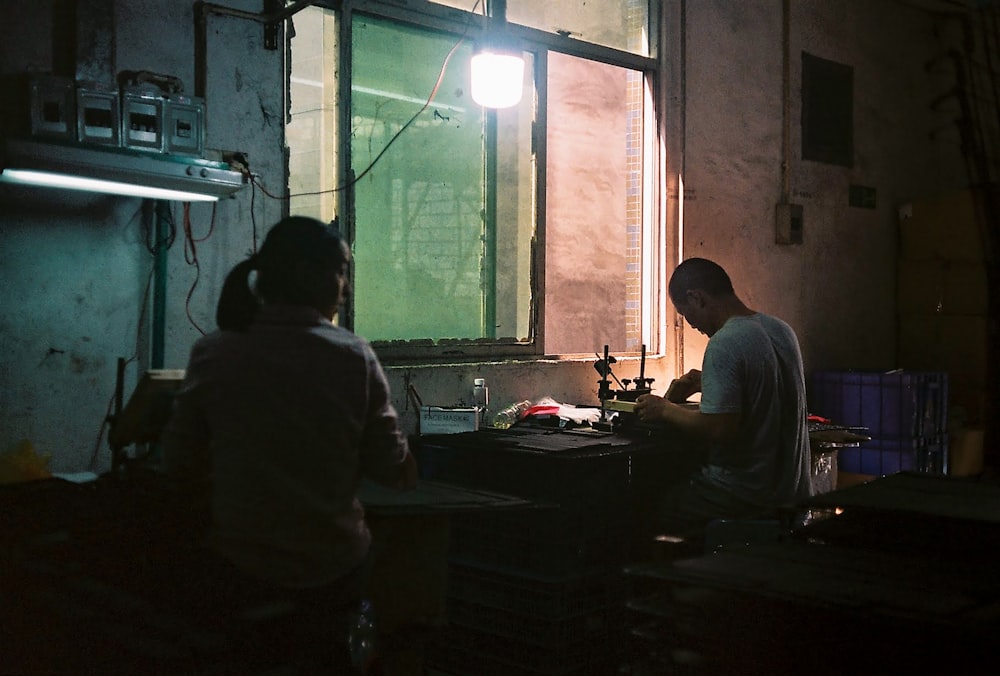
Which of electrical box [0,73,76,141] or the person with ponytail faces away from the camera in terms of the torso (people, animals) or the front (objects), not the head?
the person with ponytail

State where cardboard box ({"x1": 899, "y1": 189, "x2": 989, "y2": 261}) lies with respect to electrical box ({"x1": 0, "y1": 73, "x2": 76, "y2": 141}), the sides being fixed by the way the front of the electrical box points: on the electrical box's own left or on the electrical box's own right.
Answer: on the electrical box's own left

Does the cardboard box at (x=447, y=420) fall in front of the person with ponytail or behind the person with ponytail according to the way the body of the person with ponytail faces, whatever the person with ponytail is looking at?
in front

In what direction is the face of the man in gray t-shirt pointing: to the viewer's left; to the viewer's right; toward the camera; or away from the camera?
to the viewer's left

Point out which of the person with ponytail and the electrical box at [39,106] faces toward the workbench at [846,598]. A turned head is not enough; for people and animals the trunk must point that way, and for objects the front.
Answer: the electrical box

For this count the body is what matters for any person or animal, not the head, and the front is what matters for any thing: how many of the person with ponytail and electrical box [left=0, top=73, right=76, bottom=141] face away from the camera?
1

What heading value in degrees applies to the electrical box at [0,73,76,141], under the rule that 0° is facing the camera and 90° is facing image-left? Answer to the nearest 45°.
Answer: approximately 315°

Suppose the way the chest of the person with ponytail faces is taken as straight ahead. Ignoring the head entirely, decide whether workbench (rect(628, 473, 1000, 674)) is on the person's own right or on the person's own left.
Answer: on the person's own right

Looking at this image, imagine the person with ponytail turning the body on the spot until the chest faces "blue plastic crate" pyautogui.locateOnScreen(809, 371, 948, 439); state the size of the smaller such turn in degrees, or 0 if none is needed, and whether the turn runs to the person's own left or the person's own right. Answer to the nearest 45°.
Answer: approximately 45° to the person's own right

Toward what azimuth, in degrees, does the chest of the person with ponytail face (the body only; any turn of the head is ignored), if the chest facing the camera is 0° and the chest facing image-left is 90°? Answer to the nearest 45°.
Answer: approximately 180°

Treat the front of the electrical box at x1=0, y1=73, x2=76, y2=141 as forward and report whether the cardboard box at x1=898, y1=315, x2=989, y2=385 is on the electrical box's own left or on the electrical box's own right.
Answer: on the electrical box's own left
